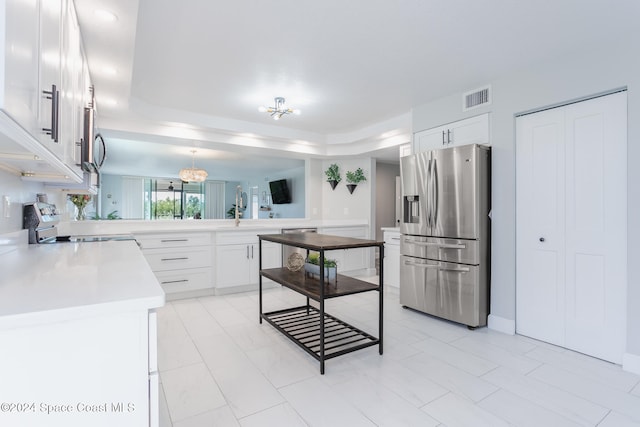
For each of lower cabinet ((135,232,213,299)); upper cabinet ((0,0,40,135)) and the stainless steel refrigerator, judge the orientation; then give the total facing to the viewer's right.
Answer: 1

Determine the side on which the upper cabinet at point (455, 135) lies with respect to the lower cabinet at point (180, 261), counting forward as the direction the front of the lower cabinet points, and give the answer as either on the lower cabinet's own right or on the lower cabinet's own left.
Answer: on the lower cabinet's own left

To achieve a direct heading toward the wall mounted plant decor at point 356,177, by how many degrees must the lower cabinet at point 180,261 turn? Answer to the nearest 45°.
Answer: approximately 90° to its left

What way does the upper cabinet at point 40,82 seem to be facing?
to the viewer's right

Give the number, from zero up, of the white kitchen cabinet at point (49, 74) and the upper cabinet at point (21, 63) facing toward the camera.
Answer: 0

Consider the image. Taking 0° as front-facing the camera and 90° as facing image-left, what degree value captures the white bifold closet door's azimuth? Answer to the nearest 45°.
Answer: approximately 45°

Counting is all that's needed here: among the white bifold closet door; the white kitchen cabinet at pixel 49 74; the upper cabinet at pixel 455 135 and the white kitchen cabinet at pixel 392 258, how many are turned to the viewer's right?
1

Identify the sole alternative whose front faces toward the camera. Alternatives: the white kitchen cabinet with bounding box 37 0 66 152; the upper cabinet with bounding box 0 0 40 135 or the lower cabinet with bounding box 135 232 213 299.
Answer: the lower cabinet

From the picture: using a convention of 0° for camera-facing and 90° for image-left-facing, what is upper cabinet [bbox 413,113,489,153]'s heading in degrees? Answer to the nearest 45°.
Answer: approximately 45°

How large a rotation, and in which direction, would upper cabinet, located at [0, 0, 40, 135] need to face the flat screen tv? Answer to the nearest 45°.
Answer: approximately 45° to its left

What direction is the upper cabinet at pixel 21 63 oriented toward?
to the viewer's right

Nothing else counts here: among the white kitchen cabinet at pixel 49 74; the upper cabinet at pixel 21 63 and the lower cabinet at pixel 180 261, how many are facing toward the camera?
1

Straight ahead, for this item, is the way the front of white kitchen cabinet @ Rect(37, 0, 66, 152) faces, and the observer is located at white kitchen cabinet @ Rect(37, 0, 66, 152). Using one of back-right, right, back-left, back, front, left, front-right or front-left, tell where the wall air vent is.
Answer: front

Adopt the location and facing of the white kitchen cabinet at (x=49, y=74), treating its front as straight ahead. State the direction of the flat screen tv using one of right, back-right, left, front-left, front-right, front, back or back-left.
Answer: front-left

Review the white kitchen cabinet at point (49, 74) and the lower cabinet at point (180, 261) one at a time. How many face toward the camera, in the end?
1

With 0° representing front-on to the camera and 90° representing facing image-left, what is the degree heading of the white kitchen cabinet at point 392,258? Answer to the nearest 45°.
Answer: approximately 45°

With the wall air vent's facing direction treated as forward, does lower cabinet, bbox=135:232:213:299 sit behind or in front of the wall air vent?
in front
